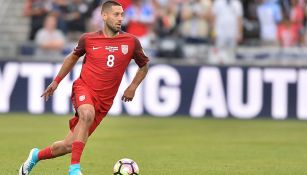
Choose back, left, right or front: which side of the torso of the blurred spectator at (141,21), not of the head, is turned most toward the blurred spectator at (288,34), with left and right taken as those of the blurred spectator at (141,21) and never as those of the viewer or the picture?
left

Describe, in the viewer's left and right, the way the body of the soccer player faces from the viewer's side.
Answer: facing the viewer and to the right of the viewer

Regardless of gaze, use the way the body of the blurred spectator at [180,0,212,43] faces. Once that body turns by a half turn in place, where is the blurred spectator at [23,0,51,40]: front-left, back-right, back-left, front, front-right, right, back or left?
left

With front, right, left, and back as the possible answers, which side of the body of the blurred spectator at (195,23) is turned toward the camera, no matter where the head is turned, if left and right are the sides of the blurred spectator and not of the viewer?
front

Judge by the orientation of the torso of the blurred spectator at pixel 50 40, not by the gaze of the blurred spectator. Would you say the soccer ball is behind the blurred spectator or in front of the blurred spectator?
in front

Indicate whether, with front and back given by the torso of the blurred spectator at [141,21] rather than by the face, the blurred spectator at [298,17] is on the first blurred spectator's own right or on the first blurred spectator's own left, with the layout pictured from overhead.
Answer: on the first blurred spectator's own left

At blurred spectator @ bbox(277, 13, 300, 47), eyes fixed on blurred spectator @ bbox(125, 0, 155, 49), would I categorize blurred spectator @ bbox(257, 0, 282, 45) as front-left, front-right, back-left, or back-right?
front-right

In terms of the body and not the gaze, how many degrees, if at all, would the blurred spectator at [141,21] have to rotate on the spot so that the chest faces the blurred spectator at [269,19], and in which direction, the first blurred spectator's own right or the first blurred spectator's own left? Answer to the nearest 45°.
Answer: approximately 90° to the first blurred spectator's own left

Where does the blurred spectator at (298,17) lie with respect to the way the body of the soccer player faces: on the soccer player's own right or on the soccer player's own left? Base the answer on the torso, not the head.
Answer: on the soccer player's own left

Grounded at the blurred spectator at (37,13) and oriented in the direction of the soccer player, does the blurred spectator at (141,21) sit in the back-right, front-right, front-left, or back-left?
front-left

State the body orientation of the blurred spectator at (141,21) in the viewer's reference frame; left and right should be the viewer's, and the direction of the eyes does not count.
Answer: facing the viewer

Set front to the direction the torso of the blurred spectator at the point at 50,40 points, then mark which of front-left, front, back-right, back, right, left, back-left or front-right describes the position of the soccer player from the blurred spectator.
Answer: front

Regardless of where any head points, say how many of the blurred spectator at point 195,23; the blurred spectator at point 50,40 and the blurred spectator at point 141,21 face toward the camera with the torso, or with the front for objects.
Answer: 3

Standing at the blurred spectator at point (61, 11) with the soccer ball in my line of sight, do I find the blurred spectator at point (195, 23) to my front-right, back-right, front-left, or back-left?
front-left
